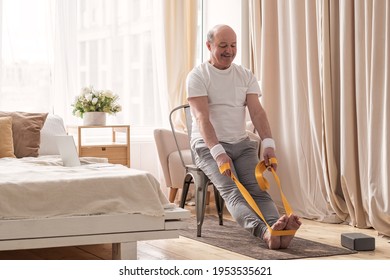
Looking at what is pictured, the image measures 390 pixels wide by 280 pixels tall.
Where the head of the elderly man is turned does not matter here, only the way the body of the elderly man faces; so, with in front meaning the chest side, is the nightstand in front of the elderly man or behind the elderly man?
behind

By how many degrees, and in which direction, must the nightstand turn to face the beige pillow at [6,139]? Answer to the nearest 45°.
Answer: approximately 45° to its right

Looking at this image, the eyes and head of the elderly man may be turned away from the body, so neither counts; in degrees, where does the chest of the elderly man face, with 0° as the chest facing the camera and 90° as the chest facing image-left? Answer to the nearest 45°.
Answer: approximately 315°

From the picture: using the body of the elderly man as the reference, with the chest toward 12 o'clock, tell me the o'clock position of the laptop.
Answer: The laptop is roughly at 4 o'clock from the elderly man.

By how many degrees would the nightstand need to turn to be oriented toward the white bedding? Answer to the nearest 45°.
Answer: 0° — it already faces it

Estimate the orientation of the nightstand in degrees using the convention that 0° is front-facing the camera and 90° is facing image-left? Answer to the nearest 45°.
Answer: approximately 0°
